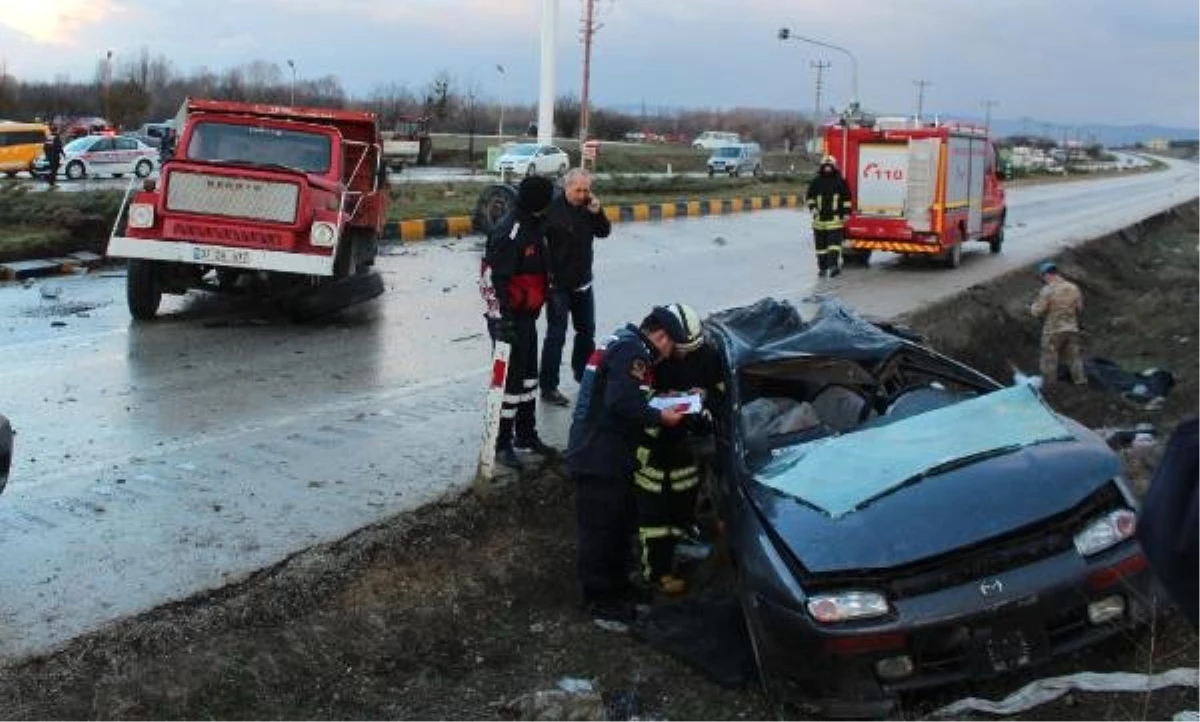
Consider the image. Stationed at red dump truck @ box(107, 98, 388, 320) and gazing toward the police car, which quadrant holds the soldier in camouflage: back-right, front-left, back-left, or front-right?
back-right

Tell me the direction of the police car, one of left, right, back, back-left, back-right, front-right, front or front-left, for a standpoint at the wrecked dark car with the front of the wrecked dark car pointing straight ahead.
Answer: back

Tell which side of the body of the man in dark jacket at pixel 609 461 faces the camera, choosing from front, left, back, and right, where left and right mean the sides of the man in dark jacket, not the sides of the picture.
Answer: right

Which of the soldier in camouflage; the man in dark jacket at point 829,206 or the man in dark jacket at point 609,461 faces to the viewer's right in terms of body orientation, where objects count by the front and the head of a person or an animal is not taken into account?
the man in dark jacket at point 609,461

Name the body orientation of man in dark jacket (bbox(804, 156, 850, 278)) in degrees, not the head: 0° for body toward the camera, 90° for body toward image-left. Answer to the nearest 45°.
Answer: approximately 0°

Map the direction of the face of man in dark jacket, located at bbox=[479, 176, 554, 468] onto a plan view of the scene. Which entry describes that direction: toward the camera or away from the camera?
away from the camera

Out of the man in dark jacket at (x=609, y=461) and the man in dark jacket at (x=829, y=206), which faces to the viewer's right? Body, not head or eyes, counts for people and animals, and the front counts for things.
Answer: the man in dark jacket at (x=609, y=461)

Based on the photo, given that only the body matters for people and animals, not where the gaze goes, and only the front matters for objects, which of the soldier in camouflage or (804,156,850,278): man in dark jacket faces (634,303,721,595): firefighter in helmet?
the man in dark jacket

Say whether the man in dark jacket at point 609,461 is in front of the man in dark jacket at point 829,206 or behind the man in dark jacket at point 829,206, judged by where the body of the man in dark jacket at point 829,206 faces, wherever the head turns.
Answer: in front

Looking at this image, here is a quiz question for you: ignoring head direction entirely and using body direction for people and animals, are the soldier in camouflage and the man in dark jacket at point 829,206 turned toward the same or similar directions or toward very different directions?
very different directions
